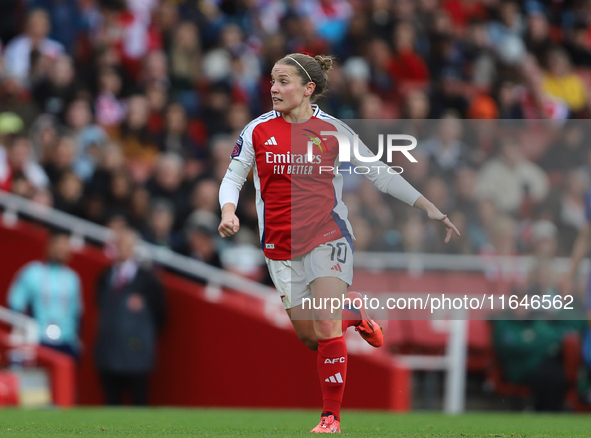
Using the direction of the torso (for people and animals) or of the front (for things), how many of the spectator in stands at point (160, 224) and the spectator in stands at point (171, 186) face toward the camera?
2

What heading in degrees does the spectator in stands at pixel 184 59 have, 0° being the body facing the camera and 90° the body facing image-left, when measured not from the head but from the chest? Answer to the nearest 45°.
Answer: approximately 0°

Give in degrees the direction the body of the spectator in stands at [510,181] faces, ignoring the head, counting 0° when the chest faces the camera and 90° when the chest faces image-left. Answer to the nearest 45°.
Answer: approximately 0°
